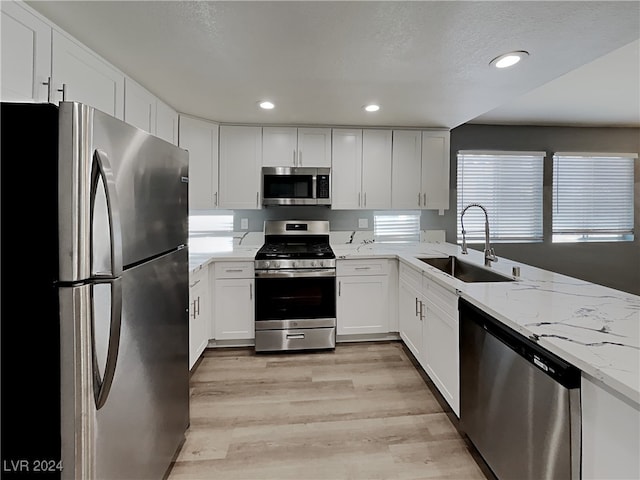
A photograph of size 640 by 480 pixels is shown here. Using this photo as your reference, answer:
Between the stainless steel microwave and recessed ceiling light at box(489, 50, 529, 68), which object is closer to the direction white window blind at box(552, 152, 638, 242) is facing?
the recessed ceiling light

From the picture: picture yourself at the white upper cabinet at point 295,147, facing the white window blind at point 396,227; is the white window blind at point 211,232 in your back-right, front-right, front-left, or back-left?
back-left

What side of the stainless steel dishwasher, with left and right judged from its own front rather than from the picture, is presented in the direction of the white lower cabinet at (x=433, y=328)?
right

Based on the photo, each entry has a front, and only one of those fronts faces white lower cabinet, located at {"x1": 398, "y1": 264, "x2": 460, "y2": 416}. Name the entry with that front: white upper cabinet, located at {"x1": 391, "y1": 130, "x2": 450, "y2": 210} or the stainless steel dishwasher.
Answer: the white upper cabinet

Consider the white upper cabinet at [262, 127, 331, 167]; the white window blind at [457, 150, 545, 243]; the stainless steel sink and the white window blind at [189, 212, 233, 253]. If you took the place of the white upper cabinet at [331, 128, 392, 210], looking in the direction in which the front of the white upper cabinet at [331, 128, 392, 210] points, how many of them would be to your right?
2

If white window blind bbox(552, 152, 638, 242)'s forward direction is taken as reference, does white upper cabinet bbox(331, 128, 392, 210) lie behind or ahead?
ahead

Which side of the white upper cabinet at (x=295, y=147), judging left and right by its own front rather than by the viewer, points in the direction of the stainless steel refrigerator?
front
